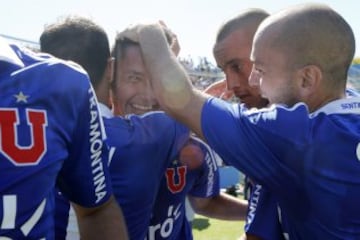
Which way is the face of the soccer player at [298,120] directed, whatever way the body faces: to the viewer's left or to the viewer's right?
to the viewer's left

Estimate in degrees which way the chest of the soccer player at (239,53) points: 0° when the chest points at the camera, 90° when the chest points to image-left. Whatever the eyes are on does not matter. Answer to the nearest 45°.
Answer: approximately 45°

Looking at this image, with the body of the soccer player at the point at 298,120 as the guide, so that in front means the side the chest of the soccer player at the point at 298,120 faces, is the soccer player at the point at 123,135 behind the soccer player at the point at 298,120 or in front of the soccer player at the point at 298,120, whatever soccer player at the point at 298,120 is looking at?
in front
